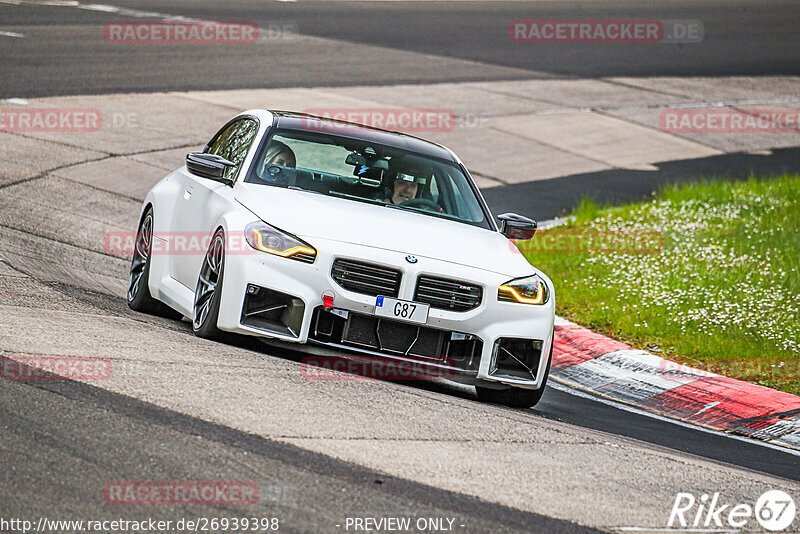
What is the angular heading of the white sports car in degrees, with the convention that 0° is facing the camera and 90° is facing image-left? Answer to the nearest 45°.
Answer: approximately 315°
